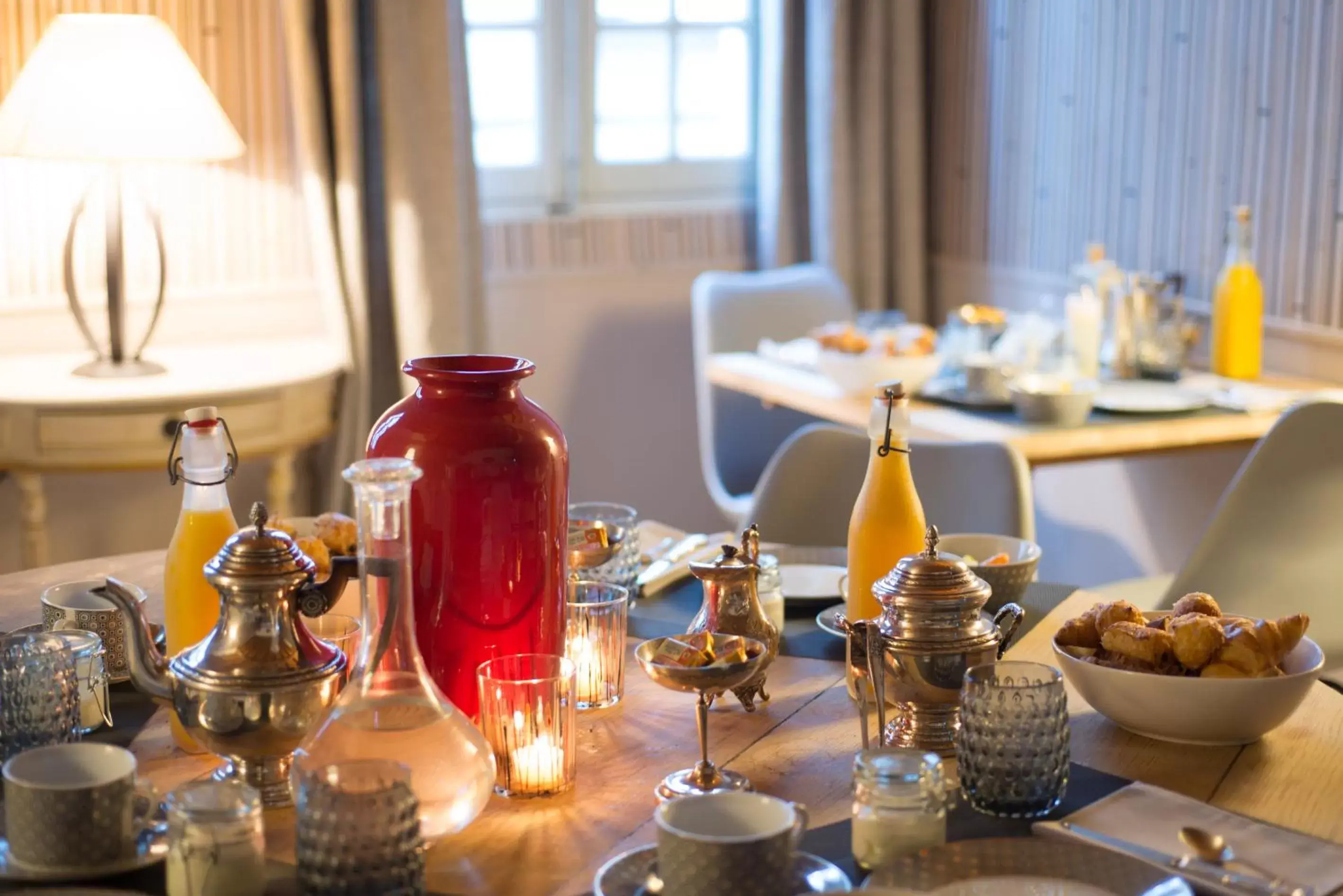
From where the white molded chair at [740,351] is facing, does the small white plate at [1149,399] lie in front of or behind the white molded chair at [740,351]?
in front

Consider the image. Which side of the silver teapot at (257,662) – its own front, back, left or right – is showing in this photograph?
left

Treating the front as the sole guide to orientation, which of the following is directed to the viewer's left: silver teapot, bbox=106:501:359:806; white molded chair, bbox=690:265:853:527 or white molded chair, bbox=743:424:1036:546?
the silver teapot

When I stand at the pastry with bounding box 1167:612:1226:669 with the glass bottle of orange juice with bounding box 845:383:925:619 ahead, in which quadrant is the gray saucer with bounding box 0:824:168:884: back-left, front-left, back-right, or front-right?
front-left

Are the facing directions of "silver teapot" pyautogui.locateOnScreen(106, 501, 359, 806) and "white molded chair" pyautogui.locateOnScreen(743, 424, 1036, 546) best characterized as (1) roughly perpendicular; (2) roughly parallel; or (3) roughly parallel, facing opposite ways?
roughly perpendicular
